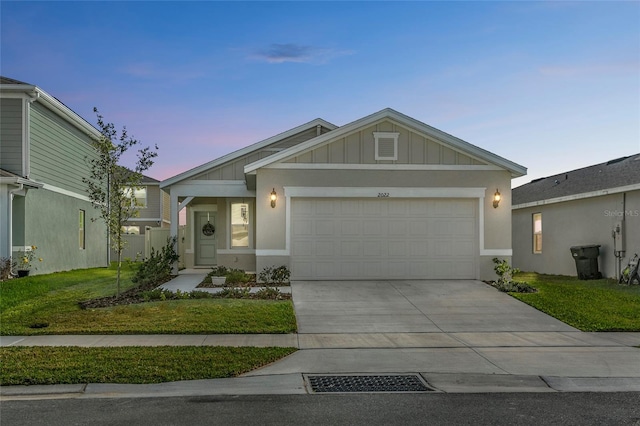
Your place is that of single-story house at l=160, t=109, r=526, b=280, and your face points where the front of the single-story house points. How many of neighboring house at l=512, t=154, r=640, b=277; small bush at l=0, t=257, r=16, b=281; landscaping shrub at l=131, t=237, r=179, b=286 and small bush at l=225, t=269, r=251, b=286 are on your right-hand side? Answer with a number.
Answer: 3

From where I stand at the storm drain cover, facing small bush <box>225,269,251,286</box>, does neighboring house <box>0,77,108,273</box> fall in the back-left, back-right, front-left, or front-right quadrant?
front-left

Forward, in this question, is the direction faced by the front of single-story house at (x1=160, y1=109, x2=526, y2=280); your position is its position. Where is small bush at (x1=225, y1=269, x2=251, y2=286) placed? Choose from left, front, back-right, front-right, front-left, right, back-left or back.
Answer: right

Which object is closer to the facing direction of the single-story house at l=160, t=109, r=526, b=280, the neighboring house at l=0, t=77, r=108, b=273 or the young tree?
the young tree

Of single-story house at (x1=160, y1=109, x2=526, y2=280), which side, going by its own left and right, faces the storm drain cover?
front

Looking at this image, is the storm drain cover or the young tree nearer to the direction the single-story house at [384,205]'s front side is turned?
the storm drain cover

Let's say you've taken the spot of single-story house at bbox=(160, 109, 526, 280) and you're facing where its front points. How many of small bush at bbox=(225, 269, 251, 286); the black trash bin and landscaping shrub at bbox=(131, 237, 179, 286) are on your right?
2

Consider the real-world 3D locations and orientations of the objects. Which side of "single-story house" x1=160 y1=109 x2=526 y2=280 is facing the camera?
front

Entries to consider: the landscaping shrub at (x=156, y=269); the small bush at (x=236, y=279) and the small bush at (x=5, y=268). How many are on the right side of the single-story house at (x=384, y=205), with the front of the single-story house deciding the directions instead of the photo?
3

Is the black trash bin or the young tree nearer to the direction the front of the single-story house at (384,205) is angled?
the young tree

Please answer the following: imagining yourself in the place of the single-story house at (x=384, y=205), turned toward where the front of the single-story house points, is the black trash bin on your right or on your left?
on your left

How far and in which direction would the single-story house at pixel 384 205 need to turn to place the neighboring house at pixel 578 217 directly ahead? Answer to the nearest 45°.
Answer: approximately 135° to its left

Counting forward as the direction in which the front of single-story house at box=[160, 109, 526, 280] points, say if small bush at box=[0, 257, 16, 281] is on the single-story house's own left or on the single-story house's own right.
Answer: on the single-story house's own right

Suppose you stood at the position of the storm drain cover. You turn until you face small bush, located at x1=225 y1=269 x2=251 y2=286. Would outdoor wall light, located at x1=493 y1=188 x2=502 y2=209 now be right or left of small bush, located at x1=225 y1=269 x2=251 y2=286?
right
